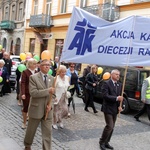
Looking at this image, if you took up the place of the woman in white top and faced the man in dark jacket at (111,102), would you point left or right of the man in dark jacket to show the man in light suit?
right

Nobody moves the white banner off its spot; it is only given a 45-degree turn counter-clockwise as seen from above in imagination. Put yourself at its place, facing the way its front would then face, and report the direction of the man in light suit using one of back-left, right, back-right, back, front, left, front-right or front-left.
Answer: right

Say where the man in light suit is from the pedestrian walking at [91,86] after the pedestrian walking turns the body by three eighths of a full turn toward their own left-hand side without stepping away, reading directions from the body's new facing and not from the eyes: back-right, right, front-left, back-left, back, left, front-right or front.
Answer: back

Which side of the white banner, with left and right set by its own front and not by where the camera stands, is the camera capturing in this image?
front

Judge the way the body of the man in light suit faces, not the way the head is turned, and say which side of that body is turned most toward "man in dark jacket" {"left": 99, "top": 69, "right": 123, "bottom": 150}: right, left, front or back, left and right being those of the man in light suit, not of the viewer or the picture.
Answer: left

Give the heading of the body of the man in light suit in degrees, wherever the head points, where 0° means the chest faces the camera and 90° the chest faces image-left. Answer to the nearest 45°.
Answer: approximately 315°

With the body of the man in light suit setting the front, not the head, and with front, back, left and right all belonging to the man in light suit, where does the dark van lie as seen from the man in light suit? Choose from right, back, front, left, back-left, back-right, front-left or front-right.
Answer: left

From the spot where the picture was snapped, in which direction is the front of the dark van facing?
facing away from the viewer and to the left of the viewer

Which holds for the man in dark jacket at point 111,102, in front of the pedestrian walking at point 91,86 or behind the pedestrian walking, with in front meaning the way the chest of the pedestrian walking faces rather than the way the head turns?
in front

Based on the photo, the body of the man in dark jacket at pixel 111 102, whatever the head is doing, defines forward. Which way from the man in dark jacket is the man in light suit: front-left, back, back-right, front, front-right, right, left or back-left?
right
